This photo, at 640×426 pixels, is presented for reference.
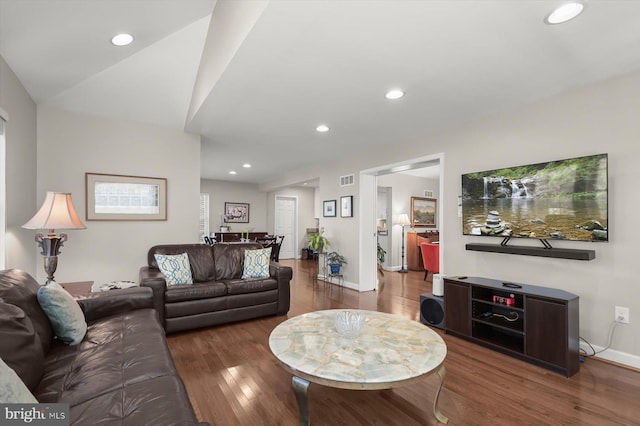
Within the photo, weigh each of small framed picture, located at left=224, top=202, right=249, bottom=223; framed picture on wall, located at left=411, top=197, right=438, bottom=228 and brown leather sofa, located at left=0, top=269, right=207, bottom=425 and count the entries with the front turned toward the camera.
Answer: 2

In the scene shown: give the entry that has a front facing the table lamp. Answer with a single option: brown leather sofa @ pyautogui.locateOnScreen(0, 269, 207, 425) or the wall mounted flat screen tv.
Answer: the wall mounted flat screen tv

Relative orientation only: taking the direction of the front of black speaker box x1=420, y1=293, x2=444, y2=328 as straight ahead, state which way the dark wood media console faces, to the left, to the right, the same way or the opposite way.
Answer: the same way

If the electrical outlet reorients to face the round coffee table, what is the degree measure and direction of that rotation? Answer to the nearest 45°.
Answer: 0° — it already faces it

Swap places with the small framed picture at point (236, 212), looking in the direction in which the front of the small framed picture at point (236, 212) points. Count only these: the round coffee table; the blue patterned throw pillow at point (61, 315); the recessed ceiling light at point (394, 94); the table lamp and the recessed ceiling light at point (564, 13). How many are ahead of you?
5

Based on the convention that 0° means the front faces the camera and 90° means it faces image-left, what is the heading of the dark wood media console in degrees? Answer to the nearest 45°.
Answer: approximately 45°

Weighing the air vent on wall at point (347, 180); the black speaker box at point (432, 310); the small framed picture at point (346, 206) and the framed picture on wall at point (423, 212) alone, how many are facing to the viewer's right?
0

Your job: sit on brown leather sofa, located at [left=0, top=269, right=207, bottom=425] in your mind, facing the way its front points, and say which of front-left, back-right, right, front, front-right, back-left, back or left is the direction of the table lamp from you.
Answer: left

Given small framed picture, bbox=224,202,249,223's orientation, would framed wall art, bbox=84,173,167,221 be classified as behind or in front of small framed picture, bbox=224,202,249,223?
in front

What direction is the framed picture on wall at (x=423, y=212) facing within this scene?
toward the camera

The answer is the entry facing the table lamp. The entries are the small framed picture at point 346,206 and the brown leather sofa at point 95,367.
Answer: the small framed picture

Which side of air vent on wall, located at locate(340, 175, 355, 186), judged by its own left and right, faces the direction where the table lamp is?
front

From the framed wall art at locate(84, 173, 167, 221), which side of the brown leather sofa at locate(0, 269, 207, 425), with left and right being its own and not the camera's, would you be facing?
left

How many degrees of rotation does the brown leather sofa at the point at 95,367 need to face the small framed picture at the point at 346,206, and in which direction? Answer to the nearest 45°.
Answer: approximately 45° to its left

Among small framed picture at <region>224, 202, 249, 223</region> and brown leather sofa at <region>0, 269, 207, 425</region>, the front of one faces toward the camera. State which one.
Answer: the small framed picture

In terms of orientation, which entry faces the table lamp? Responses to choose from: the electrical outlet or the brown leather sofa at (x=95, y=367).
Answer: the electrical outlet

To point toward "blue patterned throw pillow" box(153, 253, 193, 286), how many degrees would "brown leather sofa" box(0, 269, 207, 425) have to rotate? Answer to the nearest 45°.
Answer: approximately 90° to its left

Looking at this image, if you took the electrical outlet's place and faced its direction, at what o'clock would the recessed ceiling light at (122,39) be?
The recessed ceiling light is roughly at 12 o'clock from the electrical outlet.

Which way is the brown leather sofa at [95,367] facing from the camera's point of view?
to the viewer's right

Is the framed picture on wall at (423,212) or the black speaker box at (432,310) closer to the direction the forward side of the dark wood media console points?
the black speaker box

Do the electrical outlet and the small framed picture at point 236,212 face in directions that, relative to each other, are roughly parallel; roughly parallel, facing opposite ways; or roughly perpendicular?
roughly perpendicular
